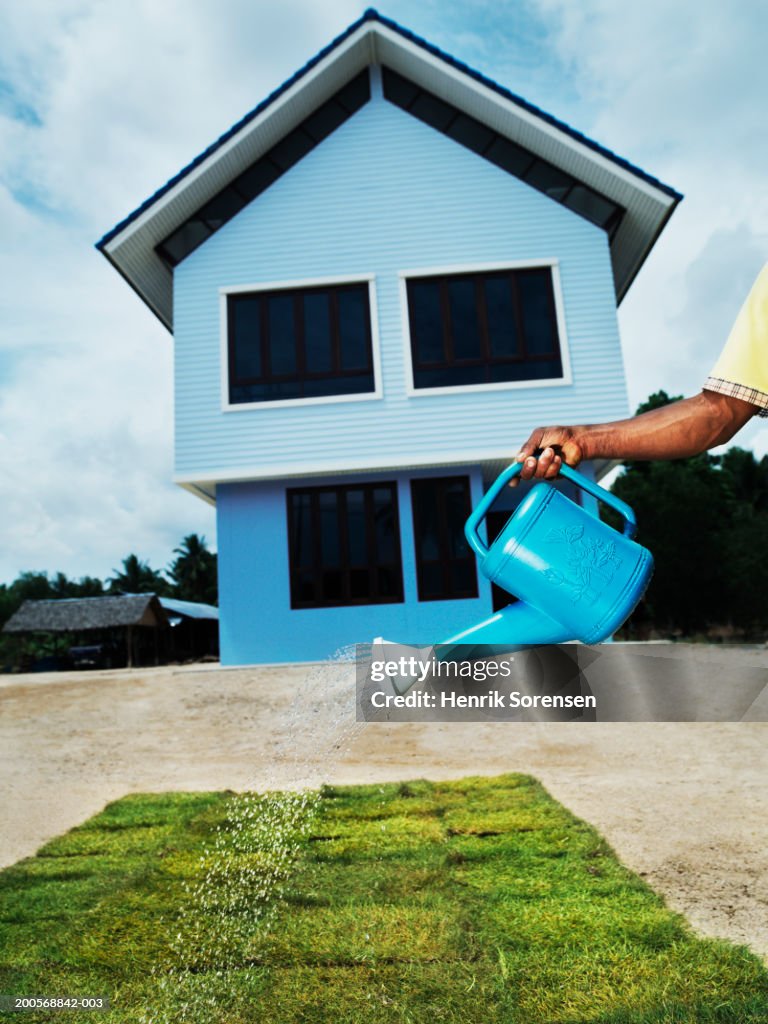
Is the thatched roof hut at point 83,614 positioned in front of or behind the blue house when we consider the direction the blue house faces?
behind

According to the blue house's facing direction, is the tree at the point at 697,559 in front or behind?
behind

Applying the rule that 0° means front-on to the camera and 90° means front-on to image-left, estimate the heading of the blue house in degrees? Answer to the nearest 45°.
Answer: approximately 0°
